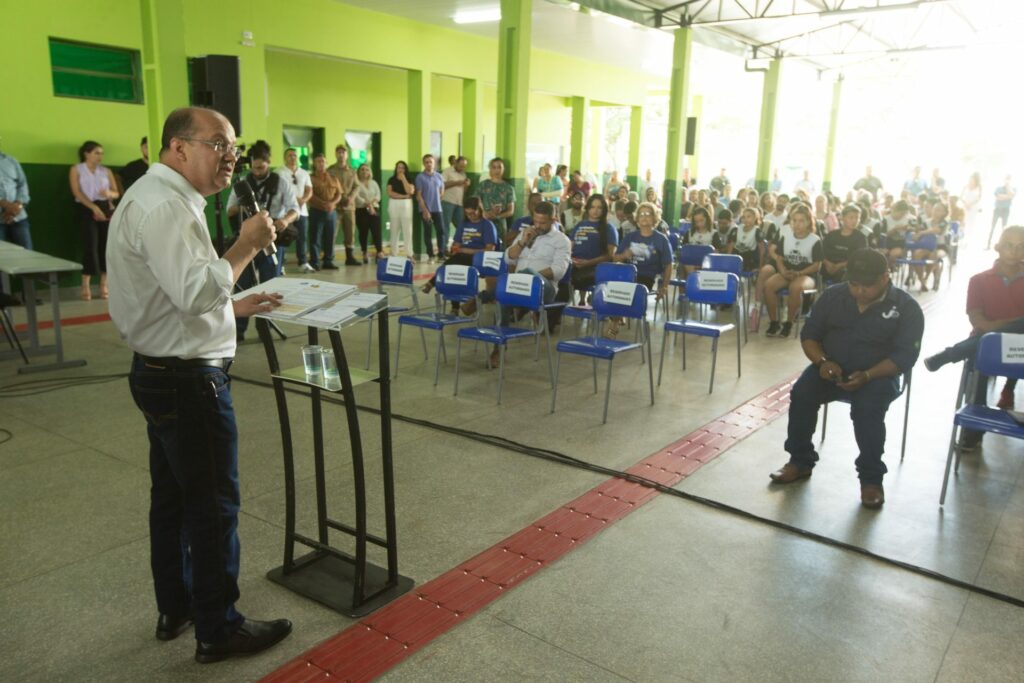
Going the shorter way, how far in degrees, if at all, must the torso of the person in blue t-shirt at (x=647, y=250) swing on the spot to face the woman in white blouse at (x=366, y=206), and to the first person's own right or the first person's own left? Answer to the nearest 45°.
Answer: approximately 90° to the first person's own right

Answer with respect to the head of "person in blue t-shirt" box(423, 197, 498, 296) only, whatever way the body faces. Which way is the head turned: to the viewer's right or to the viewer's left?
to the viewer's left

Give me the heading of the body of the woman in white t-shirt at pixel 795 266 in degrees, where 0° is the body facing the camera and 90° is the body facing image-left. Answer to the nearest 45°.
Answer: approximately 45°

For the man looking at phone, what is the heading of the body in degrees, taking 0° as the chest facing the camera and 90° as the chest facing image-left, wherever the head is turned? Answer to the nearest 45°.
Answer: approximately 45°

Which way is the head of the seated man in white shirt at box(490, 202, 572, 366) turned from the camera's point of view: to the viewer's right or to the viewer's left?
to the viewer's left

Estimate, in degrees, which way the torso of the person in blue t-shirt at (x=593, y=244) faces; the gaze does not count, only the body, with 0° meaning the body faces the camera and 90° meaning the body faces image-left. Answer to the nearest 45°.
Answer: approximately 45°

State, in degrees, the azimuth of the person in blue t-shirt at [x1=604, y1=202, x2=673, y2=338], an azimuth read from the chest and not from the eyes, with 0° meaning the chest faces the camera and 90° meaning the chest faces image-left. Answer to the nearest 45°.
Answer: approximately 45°

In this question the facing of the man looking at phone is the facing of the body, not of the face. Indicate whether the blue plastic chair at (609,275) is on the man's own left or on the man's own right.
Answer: on the man's own right

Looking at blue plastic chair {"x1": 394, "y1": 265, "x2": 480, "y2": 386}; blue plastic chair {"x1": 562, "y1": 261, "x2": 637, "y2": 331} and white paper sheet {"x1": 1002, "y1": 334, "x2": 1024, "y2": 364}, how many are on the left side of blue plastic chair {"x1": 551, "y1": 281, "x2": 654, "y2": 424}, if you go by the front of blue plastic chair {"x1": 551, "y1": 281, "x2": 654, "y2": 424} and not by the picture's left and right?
1
